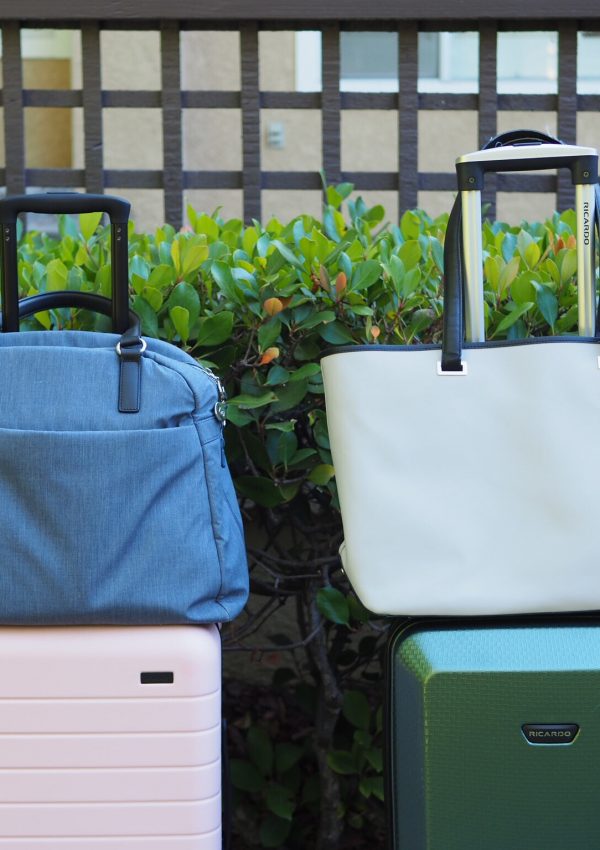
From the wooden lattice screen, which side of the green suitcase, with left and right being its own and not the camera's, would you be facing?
back

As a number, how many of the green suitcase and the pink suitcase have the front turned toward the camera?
2

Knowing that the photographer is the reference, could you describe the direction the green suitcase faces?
facing the viewer

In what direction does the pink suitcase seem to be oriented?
toward the camera

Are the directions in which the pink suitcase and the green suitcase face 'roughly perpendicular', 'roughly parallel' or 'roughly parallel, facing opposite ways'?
roughly parallel
